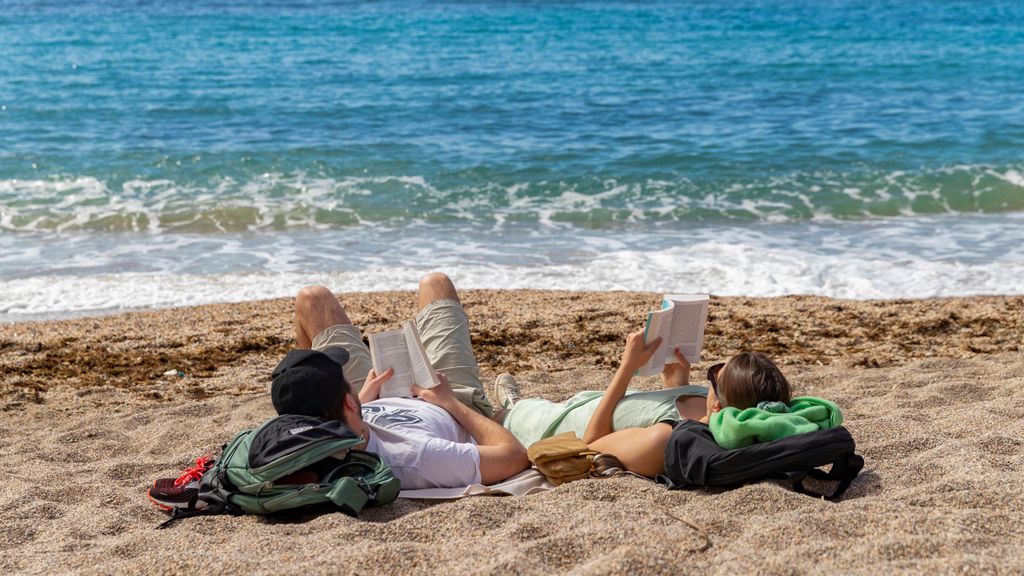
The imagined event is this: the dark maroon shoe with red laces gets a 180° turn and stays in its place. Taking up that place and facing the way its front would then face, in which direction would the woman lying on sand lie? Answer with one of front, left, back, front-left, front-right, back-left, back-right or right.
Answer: front

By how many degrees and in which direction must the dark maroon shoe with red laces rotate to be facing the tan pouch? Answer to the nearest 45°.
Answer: approximately 180°

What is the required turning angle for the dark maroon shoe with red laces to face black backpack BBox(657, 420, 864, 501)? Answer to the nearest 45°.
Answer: approximately 135° to its left

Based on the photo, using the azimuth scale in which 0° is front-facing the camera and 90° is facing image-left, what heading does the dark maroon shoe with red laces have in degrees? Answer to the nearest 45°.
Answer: approximately 90°

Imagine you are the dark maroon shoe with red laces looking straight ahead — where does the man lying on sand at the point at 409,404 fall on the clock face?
The man lying on sand is roughly at 6 o'clock from the dark maroon shoe with red laces.

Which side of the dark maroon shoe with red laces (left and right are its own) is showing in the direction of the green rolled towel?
back
